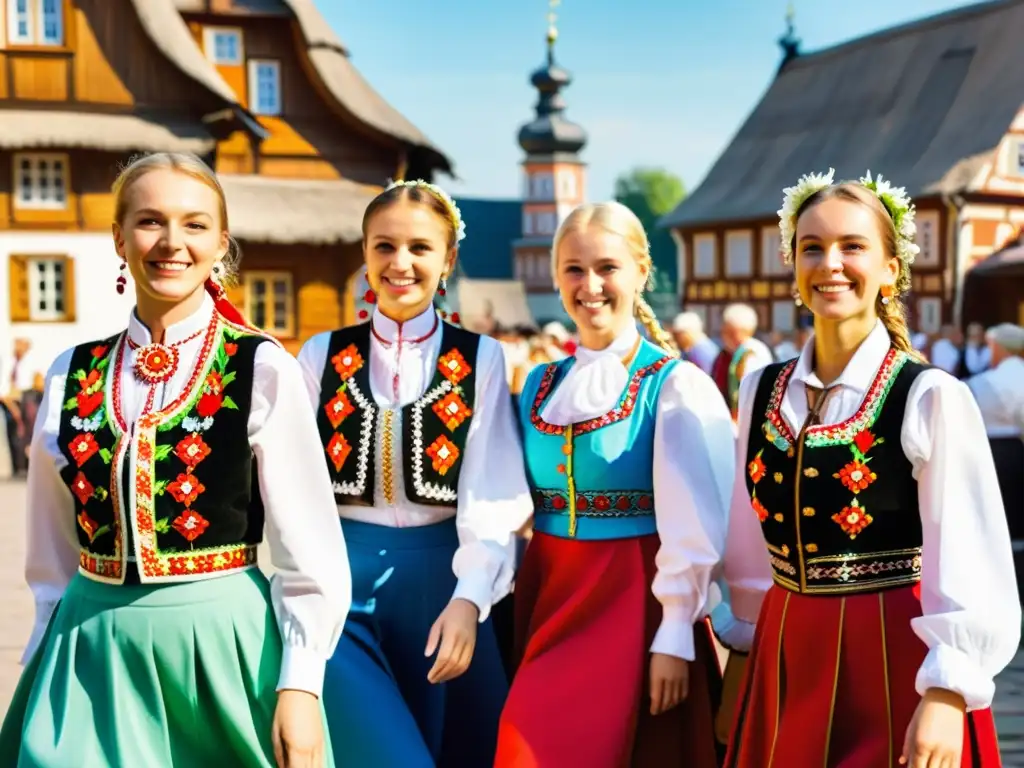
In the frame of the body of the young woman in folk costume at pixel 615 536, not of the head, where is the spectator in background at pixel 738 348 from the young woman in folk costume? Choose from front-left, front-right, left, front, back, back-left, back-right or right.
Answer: back-right

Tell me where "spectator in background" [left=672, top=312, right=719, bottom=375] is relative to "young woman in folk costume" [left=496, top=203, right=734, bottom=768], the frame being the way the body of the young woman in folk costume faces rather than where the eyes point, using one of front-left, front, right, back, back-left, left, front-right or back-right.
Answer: back-right

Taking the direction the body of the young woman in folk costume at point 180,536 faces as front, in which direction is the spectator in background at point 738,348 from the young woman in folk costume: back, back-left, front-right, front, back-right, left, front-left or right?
back

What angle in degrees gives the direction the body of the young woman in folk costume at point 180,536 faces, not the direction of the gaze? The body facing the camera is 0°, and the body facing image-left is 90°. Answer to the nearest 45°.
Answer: approximately 45°

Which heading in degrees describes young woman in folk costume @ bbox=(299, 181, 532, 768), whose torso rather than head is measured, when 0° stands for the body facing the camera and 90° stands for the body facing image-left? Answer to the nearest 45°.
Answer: approximately 0°

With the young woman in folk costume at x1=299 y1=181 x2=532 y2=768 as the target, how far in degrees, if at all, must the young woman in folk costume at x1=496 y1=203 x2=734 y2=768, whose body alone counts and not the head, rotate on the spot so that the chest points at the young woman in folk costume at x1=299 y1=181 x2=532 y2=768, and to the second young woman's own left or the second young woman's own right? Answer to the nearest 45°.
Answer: approximately 45° to the second young woman's own right
